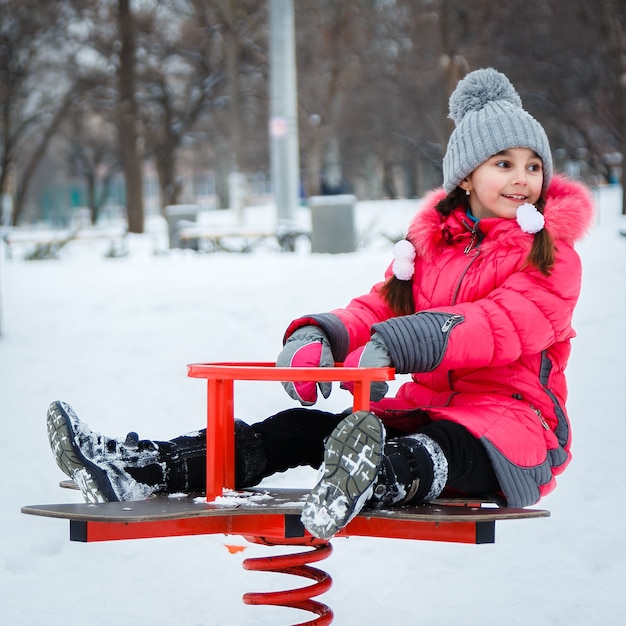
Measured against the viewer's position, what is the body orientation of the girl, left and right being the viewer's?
facing the viewer and to the left of the viewer

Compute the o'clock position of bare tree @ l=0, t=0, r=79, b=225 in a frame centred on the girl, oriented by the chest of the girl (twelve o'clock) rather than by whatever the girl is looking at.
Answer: The bare tree is roughly at 4 o'clock from the girl.
